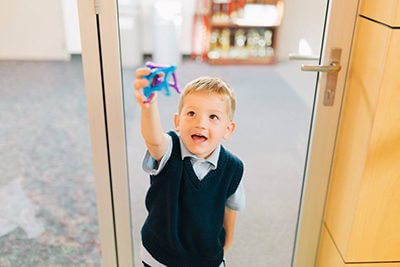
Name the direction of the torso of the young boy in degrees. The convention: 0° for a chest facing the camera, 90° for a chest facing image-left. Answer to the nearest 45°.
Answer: approximately 0°
